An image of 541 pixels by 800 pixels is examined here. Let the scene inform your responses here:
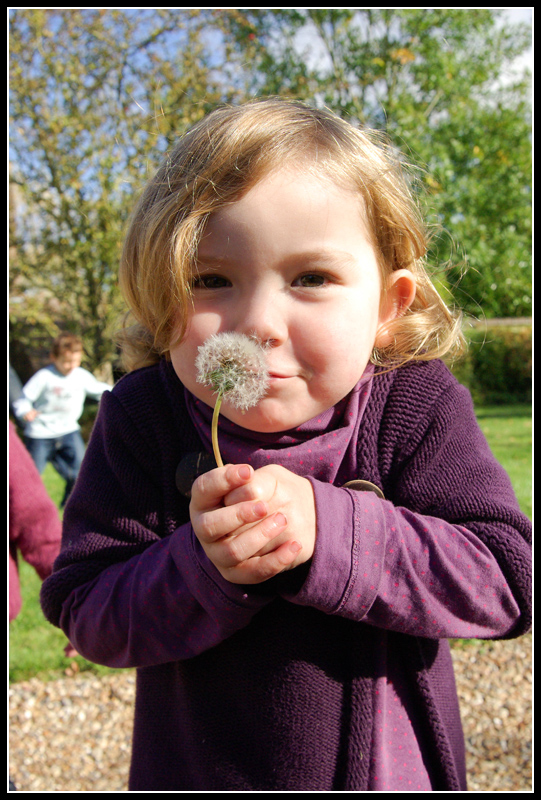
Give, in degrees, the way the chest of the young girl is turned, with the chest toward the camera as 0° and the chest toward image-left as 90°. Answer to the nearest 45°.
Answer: approximately 0°

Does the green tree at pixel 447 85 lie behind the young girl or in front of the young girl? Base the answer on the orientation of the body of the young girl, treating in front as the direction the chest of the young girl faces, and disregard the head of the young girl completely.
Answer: behind

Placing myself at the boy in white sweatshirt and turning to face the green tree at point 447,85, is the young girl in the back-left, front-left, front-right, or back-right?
back-right

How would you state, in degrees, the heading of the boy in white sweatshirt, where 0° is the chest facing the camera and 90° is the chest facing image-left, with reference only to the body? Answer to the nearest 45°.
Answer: approximately 315°

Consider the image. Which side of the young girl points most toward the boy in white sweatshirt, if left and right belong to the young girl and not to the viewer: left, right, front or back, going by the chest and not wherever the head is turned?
back

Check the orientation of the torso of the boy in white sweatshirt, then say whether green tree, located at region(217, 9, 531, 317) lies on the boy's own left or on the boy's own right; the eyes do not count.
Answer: on the boy's own left
